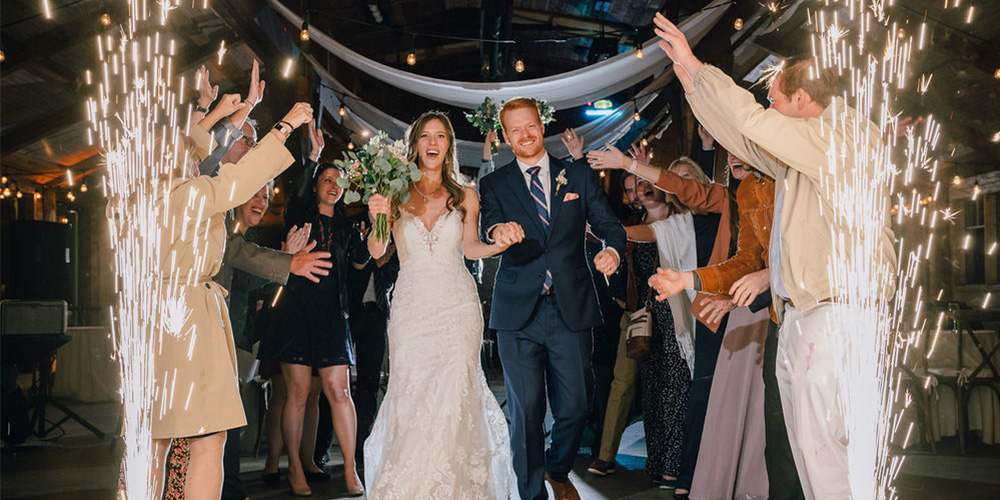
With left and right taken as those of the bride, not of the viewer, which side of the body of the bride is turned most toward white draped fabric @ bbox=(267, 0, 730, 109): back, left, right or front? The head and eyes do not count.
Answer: back

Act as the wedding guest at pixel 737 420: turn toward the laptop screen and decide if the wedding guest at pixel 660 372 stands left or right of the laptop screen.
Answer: right

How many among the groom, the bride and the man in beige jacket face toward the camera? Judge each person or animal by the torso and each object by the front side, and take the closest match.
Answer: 2

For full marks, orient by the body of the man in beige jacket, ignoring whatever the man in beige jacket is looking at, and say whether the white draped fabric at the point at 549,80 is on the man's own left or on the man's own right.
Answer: on the man's own right

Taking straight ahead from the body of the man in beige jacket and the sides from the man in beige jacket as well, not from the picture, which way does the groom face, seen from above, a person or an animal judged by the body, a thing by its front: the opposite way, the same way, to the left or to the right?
to the left

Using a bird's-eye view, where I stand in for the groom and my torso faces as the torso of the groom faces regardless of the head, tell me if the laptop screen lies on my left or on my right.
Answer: on my right

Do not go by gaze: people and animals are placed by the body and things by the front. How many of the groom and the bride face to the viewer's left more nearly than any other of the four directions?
0

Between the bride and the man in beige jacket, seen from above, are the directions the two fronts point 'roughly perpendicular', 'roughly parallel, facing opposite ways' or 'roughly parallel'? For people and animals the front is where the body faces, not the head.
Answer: roughly perpendicular

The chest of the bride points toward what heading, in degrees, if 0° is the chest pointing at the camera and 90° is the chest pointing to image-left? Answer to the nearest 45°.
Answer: approximately 0°

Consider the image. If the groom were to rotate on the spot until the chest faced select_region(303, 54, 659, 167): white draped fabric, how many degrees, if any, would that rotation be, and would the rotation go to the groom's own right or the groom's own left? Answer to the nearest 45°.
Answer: approximately 180°

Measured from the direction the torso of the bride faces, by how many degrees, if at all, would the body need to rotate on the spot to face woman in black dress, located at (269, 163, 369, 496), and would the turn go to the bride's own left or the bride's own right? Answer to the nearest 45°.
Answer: approximately 135° to the bride's own right

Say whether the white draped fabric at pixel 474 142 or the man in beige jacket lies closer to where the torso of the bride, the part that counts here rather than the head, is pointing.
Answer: the man in beige jacket

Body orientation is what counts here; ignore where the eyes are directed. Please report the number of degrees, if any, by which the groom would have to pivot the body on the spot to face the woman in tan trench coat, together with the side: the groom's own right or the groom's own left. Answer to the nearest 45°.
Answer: approximately 45° to the groom's own right
